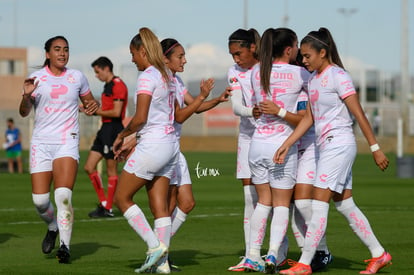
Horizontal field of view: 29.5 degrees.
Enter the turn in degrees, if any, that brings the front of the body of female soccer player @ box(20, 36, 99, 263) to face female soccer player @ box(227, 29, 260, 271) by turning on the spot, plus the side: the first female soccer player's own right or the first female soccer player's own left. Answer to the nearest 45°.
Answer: approximately 45° to the first female soccer player's own left

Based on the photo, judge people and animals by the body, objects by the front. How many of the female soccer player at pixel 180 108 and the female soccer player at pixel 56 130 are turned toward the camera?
1

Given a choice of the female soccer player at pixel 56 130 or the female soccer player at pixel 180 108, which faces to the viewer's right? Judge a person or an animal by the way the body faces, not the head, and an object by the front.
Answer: the female soccer player at pixel 180 108

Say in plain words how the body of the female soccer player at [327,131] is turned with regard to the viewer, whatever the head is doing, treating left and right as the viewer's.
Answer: facing the viewer and to the left of the viewer

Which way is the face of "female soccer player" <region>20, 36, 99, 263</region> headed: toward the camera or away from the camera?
toward the camera

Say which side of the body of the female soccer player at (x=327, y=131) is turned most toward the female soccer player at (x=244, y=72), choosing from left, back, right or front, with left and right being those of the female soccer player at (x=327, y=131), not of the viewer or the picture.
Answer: right

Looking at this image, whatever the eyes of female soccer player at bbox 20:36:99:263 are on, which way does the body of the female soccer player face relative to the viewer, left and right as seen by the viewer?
facing the viewer

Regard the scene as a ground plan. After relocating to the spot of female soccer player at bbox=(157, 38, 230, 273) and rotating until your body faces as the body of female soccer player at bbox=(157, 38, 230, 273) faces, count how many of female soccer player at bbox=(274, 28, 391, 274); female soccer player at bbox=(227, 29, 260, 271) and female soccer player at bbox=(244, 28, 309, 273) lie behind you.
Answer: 0

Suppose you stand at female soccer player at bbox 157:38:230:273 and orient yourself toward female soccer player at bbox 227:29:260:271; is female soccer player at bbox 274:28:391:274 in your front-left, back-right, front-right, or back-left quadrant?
front-right

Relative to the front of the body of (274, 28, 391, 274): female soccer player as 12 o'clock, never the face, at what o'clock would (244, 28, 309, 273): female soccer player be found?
(244, 28, 309, 273): female soccer player is roughly at 2 o'clock from (274, 28, 391, 274): female soccer player.

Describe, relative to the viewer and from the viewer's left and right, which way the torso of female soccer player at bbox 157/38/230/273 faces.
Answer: facing to the right of the viewer

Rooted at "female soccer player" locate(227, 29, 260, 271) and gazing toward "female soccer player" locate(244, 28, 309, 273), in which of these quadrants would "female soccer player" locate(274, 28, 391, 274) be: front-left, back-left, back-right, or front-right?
front-left

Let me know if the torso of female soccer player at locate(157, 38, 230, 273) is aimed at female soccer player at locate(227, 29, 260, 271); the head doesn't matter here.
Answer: yes

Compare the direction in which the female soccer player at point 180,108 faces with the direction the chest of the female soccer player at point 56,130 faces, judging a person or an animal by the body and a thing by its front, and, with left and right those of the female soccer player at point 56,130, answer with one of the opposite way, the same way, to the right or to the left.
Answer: to the left

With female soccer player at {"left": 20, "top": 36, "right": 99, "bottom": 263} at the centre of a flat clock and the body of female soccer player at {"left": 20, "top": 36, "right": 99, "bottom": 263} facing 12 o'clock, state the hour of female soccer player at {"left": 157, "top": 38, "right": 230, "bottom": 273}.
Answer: female soccer player at {"left": 157, "top": 38, "right": 230, "bottom": 273} is roughly at 10 o'clock from female soccer player at {"left": 20, "top": 36, "right": 99, "bottom": 263}.
